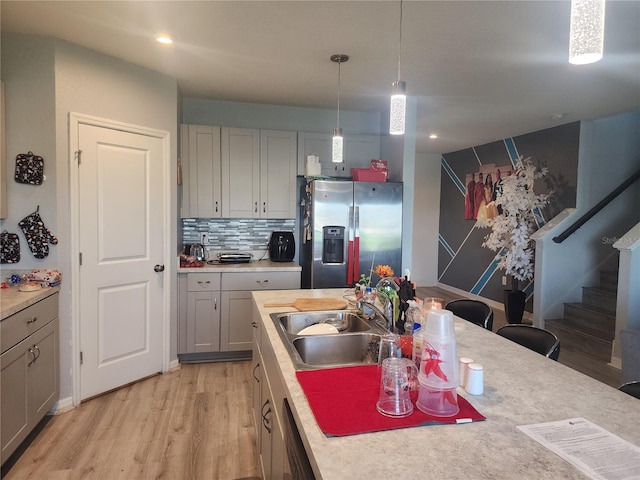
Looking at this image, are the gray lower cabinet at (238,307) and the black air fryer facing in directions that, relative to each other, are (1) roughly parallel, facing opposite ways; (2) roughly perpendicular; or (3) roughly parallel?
roughly parallel

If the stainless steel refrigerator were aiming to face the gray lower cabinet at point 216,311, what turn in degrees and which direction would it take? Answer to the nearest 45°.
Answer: approximately 90° to its right

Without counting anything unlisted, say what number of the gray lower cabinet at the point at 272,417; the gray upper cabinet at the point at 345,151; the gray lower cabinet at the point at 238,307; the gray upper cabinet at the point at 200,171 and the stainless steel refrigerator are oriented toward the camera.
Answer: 4

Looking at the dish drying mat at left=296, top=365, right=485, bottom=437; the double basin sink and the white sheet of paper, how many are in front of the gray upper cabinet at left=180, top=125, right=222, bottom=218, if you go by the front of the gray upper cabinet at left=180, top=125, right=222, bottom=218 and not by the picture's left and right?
3

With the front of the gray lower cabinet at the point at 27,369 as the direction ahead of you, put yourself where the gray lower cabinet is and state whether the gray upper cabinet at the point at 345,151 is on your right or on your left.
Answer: on your left

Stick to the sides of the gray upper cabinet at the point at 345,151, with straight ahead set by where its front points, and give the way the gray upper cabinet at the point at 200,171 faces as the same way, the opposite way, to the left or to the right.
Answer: the same way

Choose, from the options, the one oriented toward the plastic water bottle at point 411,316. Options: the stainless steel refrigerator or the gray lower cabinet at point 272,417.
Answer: the stainless steel refrigerator

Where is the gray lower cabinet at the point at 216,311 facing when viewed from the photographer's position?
facing the viewer

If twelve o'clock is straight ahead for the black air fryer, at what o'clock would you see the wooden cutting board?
The wooden cutting board is roughly at 12 o'clock from the black air fryer.

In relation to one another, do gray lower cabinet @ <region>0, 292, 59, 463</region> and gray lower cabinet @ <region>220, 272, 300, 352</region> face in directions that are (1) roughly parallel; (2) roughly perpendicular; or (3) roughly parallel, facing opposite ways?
roughly perpendicular

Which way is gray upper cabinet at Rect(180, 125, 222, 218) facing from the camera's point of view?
toward the camera

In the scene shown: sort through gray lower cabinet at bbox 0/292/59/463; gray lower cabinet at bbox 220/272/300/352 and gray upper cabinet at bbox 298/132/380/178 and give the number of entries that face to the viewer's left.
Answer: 0

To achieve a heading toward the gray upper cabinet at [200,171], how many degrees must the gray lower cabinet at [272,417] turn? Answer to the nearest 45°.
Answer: approximately 90° to its right

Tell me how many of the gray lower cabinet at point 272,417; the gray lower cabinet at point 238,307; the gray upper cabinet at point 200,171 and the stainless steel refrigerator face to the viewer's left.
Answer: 1

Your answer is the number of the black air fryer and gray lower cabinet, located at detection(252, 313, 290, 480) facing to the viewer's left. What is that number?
1

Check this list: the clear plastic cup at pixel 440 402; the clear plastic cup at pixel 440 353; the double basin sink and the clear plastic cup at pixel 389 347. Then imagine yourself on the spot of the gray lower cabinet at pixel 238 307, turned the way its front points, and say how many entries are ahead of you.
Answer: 4

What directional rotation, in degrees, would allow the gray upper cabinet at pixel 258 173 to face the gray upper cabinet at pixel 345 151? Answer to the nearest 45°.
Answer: approximately 90° to its left

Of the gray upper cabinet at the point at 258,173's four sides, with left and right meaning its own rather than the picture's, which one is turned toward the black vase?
left

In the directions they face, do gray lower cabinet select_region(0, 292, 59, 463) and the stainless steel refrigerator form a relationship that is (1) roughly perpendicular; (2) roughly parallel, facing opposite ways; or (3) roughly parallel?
roughly perpendicular

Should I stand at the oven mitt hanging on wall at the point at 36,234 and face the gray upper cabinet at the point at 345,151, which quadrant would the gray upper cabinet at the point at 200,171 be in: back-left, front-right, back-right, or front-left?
front-left

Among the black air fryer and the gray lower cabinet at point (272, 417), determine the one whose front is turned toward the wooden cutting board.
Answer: the black air fryer

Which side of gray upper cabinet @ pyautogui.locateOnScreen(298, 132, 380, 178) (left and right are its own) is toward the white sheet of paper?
front

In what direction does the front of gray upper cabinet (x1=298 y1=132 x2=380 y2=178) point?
toward the camera

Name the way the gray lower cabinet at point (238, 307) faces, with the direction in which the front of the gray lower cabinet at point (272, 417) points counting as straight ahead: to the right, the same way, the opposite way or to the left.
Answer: to the left
